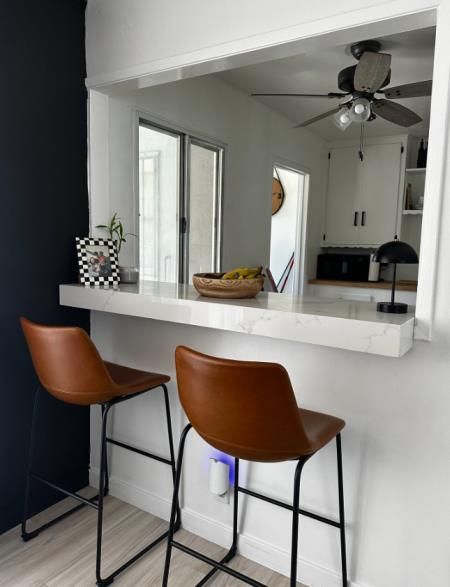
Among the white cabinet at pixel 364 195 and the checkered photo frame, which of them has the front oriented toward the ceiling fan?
the white cabinet

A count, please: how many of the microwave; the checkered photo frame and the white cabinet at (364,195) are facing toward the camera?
3

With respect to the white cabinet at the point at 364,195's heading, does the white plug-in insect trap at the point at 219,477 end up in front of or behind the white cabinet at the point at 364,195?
in front

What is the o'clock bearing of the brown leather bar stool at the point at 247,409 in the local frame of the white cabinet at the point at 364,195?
The brown leather bar stool is roughly at 12 o'clock from the white cabinet.

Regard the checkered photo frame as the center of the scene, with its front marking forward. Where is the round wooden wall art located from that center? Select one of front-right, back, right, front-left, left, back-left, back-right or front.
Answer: back-left

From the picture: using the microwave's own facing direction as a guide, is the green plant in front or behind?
in front

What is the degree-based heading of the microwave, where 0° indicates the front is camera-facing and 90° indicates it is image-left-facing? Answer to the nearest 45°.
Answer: approximately 0°

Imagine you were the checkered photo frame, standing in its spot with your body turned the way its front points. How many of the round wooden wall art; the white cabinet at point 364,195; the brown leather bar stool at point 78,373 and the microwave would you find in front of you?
1

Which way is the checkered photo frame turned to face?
toward the camera

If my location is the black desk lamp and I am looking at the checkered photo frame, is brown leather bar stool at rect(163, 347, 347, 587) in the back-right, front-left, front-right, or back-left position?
front-left

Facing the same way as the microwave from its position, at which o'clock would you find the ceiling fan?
The ceiling fan is roughly at 12 o'clock from the microwave.

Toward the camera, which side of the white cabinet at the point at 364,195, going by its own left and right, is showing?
front

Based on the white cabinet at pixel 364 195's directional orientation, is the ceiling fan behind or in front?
in front

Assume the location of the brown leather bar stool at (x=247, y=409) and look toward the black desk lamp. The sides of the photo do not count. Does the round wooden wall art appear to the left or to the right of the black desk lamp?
left

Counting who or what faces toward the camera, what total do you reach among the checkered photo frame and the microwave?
2

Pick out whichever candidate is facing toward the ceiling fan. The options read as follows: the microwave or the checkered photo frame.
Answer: the microwave

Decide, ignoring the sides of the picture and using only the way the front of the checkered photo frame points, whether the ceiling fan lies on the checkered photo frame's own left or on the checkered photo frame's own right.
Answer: on the checkered photo frame's own left
